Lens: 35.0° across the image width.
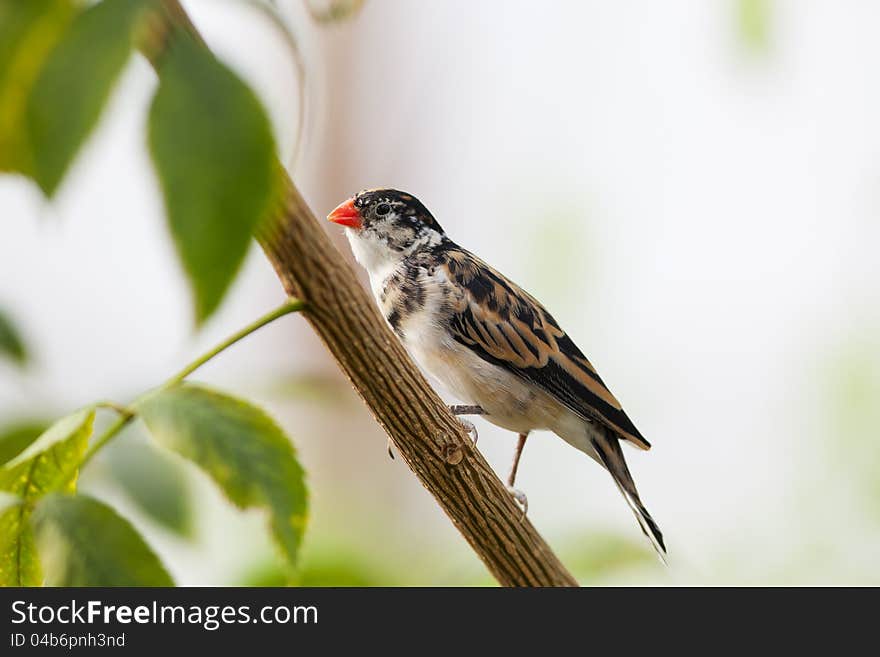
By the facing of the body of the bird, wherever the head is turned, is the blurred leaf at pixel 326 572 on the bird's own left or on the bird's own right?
on the bird's own left

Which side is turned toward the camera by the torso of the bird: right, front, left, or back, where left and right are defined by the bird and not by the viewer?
left
